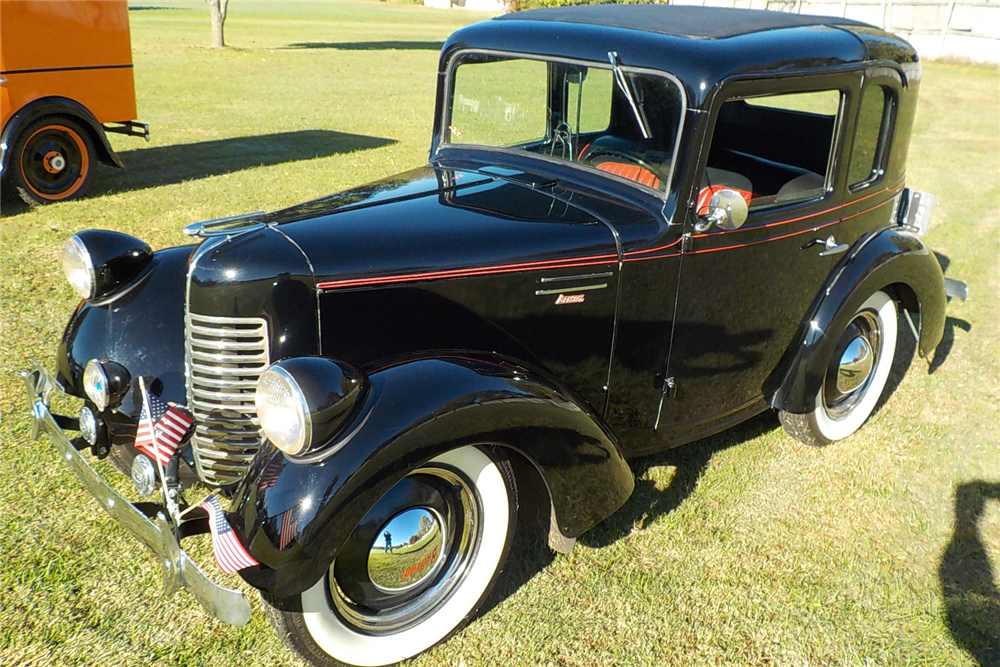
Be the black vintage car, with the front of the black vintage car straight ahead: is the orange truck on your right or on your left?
on your right

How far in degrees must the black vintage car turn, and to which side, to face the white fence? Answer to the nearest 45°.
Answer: approximately 180°

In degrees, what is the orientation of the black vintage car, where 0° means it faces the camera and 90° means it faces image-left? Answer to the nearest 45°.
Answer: approximately 45°
